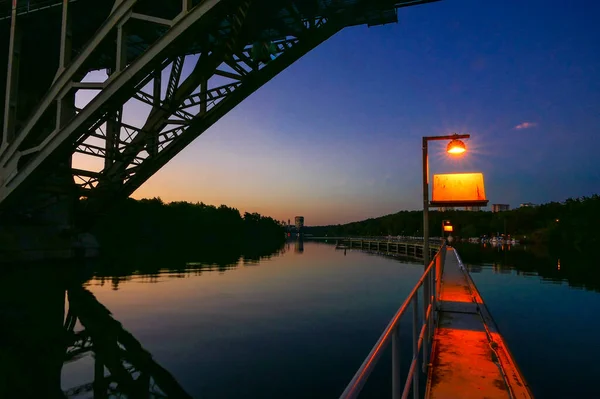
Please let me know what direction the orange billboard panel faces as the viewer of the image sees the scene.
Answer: facing the viewer

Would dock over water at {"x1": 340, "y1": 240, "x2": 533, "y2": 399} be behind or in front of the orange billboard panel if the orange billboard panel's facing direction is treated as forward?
in front
